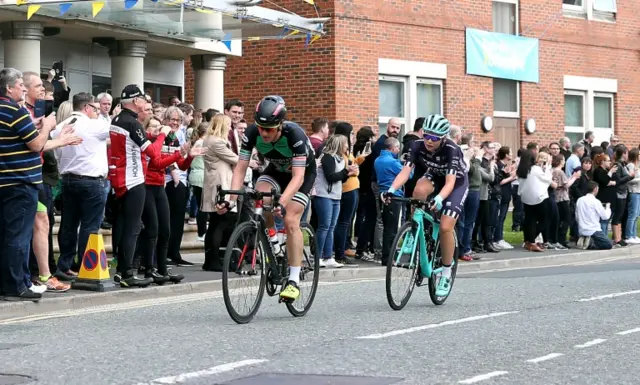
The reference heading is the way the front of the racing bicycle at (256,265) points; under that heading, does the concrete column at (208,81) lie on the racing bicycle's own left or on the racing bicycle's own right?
on the racing bicycle's own right

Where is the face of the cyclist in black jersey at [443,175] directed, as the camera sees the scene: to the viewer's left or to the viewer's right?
to the viewer's left

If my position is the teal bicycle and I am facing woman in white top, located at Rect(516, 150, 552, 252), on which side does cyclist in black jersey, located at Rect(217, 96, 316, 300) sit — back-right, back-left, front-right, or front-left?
back-left

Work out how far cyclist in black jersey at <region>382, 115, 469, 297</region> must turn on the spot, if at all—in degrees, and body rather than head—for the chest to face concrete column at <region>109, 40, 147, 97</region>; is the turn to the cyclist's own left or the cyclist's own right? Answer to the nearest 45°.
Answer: approximately 90° to the cyclist's own right

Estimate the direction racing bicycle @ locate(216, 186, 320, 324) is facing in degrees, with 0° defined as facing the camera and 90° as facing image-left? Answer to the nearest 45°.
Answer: approximately 45°

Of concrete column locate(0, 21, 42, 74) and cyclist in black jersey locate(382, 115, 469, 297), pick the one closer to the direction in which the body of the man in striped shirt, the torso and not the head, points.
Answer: the cyclist in black jersey

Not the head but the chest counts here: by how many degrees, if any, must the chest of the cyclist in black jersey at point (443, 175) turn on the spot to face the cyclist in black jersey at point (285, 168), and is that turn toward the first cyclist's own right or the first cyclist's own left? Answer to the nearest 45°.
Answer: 0° — they already face them

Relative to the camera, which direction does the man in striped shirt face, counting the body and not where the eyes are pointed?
to the viewer's right

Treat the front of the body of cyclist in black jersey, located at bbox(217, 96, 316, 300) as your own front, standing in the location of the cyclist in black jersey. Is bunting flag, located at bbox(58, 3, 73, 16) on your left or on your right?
on your right

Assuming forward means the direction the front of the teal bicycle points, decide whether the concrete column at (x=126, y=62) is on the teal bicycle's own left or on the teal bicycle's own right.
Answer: on the teal bicycle's own right

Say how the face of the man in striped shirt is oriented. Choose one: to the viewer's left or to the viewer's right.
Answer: to the viewer's right

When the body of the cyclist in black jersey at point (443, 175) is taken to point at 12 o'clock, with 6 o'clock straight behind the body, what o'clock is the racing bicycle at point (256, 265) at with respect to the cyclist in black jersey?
The racing bicycle is roughly at 12 o'clock from the cyclist in black jersey.

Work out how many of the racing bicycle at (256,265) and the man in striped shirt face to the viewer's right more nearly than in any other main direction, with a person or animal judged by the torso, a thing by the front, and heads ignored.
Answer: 1
